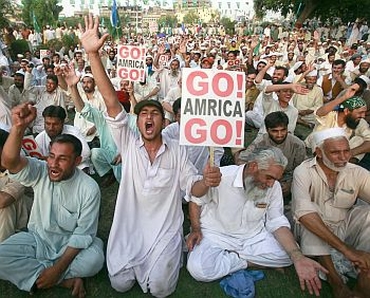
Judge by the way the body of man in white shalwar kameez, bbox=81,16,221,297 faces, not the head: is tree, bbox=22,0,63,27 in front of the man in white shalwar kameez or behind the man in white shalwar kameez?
behind

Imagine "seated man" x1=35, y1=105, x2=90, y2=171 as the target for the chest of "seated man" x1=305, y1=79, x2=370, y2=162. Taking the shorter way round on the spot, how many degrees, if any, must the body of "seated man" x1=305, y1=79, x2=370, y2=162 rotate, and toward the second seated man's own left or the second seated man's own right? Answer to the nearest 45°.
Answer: approximately 90° to the second seated man's own right

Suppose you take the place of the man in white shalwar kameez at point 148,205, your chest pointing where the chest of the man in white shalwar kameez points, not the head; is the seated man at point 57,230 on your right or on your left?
on your right

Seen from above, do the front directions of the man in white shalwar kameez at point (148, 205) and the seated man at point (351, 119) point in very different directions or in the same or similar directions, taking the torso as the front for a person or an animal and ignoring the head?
same or similar directions

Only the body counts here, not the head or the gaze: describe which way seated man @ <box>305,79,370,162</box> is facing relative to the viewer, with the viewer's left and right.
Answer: facing the viewer and to the right of the viewer

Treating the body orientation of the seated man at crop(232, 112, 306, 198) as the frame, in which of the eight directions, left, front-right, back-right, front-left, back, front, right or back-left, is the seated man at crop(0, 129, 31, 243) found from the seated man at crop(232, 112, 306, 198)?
front-right

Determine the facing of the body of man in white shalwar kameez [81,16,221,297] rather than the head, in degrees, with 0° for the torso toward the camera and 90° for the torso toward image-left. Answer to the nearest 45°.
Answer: approximately 0°

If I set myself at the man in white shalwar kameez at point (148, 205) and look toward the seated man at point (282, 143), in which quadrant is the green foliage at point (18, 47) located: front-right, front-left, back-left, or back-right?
front-left

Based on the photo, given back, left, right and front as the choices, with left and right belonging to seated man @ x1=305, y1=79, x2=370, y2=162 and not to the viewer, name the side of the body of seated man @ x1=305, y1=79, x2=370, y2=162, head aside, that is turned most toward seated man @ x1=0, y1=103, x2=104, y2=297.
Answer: right

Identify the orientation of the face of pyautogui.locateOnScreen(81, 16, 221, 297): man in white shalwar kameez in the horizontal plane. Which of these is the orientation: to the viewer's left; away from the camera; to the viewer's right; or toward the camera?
toward the camera

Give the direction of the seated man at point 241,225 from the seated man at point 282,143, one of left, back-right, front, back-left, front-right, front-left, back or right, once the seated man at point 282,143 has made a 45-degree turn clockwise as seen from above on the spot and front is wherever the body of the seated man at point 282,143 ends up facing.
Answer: front-left

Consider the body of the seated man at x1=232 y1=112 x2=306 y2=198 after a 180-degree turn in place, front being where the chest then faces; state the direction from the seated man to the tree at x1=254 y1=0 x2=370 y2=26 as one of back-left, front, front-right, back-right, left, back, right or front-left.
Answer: front

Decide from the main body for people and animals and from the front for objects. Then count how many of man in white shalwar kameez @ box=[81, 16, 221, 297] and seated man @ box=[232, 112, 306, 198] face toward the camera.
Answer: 2

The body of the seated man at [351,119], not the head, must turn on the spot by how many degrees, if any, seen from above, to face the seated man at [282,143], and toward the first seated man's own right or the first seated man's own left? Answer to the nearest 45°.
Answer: approximately 90° to the first seated man's own right

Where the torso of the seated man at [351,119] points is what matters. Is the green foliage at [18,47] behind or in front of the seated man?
behind

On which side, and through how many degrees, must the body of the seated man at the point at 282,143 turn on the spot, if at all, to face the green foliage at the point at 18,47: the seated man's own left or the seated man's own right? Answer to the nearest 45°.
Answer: approximately 135° to the seated man's own right

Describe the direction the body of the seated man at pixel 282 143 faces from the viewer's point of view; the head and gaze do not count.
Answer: toward the camera
